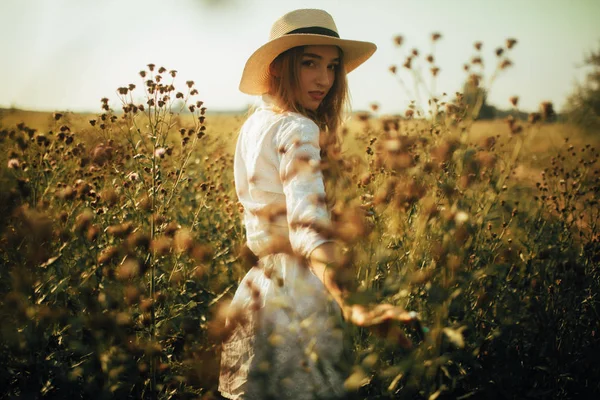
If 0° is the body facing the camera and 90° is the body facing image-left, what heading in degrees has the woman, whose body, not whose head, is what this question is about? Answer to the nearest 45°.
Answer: approximately 225°
